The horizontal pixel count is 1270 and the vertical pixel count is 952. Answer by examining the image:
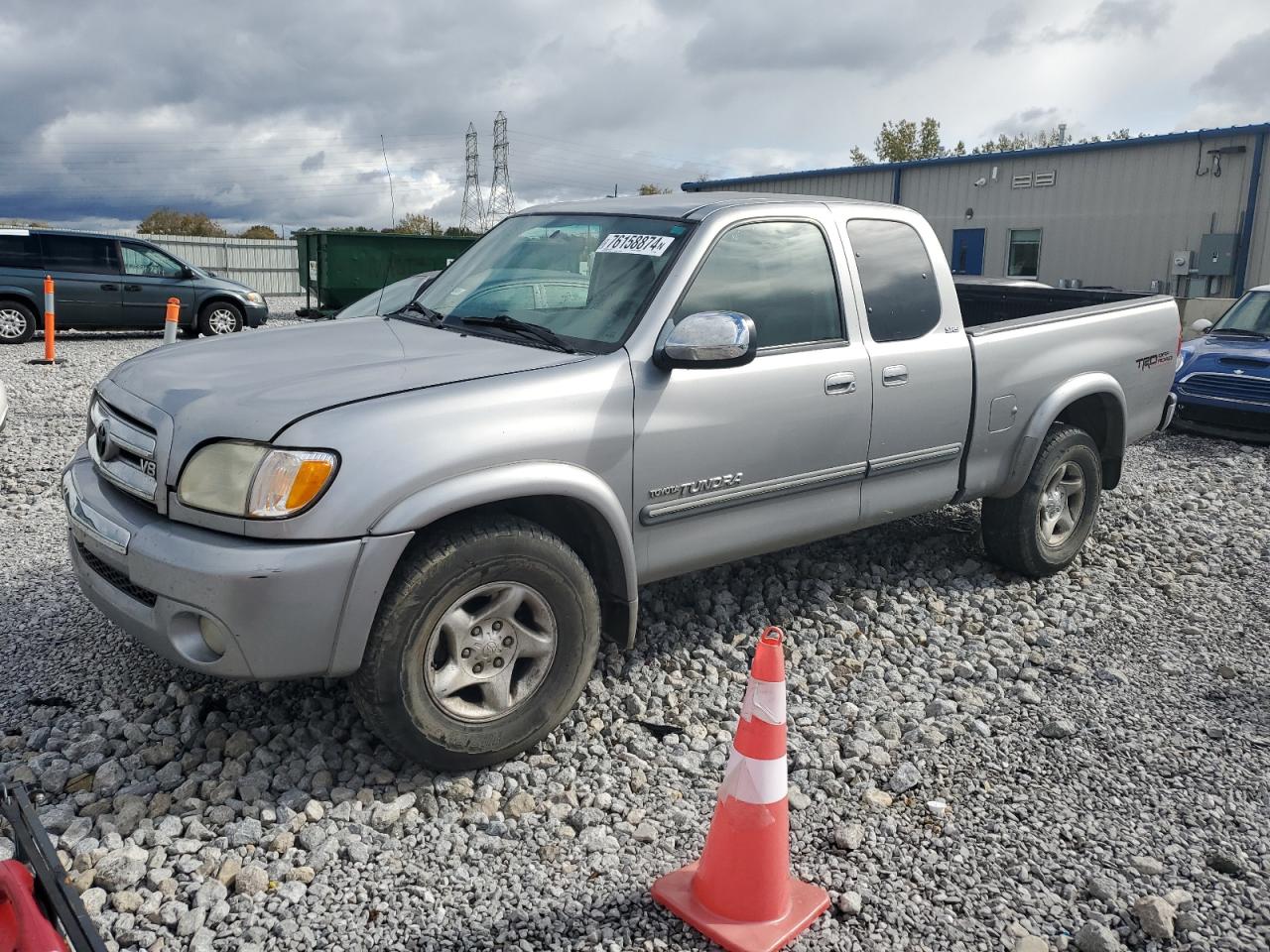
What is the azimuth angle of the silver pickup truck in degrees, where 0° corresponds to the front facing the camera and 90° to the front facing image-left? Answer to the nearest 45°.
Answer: approximately 45°

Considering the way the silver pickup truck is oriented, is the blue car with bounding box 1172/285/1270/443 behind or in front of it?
behind

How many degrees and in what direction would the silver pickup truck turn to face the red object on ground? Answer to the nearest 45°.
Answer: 0° — it already faces it

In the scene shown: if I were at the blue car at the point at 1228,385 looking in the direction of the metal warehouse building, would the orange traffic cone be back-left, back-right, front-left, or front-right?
back-left

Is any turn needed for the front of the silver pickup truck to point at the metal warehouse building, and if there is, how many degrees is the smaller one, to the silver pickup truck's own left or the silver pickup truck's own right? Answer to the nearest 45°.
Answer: approximately 180°

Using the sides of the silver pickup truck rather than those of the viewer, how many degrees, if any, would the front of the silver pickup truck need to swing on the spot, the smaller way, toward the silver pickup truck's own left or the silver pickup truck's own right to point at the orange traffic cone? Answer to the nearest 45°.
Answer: approximately 90° to the silver pickup truck's own left

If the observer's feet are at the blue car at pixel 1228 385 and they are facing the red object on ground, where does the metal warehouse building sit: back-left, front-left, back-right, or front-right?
back-right

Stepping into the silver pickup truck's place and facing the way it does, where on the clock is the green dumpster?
The green dumpster is roughly at 4 o'clock from the silver pickup truck.
